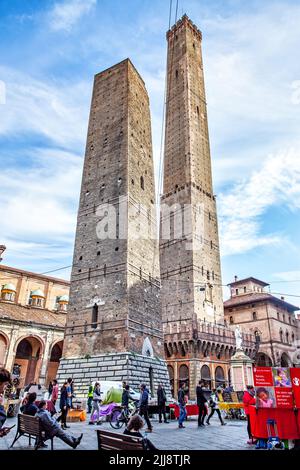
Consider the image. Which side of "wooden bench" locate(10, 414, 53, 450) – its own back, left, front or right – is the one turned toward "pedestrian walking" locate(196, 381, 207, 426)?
front

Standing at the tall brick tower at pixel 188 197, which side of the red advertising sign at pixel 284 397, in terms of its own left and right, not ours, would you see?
back

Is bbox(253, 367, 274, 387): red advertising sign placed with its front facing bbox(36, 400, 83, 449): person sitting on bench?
no

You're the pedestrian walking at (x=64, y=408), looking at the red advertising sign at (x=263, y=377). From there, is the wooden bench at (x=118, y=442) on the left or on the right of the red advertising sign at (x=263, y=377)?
right

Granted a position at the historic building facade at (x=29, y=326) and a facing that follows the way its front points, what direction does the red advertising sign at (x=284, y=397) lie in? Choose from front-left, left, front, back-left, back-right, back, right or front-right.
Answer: front-right

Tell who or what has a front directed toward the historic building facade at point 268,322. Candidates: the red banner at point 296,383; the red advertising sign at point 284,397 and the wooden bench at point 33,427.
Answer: the wooden bench

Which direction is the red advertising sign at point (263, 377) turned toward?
toward the camera

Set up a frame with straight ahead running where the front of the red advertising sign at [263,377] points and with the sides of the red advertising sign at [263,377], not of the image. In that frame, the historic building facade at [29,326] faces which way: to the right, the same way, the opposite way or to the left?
to the left

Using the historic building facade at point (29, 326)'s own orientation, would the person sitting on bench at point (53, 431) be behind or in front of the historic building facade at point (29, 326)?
in front

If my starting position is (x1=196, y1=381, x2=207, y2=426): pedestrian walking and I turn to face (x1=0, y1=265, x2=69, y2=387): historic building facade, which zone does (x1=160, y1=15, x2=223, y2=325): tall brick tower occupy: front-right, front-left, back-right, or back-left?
front-right

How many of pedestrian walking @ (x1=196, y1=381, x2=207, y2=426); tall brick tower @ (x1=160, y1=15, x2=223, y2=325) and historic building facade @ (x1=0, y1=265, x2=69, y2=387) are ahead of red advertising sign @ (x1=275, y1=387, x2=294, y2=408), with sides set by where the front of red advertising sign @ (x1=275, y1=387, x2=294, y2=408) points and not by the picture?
0

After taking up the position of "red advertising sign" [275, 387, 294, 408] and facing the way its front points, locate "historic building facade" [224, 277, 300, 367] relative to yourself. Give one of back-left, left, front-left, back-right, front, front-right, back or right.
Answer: back

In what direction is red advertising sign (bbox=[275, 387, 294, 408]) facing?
toward the camera

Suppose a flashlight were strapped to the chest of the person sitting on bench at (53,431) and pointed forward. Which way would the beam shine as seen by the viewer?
to the viewer's right

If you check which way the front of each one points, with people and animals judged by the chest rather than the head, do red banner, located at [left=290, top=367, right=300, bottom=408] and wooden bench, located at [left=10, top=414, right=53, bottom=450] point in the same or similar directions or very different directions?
very different directions

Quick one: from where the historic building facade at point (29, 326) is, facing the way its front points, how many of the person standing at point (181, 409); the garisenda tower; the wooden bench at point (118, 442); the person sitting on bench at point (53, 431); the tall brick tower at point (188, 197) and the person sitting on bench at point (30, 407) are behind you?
0
